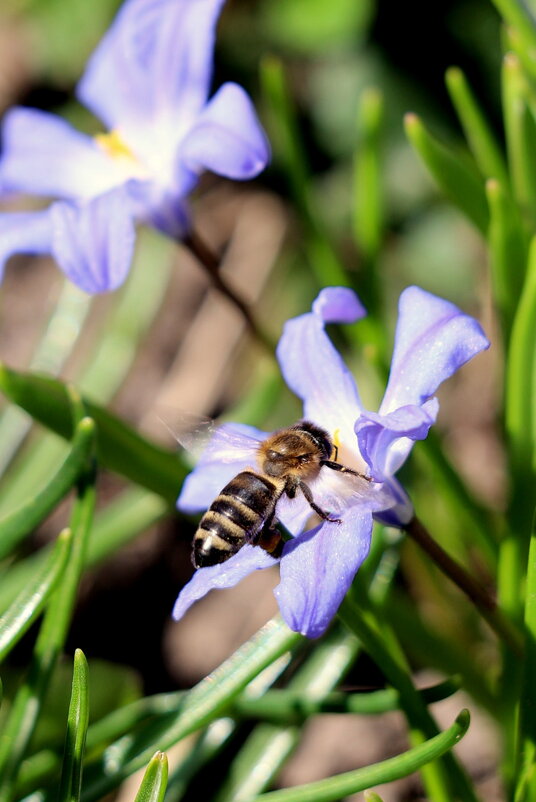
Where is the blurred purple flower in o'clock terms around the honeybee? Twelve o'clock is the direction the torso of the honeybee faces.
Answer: The blurred purple flower is roughly at 10 o'clock from the honeybee.

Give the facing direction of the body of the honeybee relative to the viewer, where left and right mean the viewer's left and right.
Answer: facing away from the viewer and to the right of the viewer
